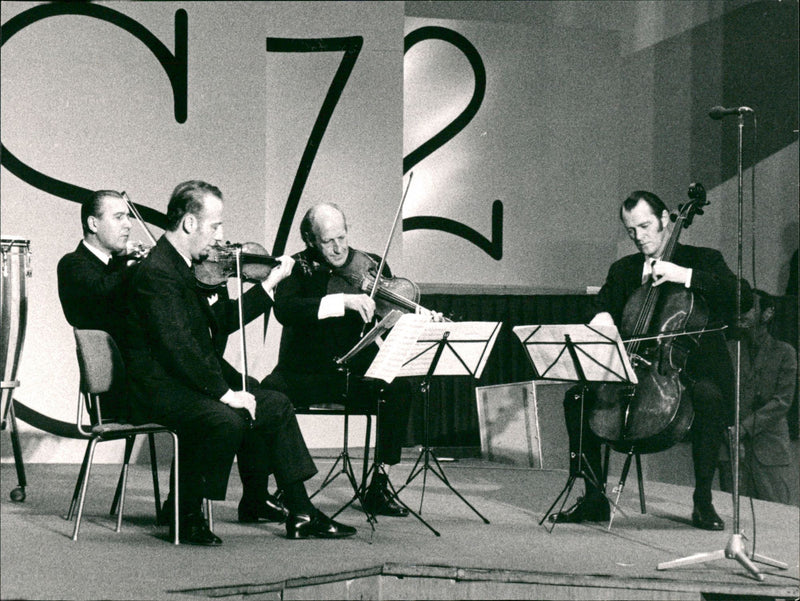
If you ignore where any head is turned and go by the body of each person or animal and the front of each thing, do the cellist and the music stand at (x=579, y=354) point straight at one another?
yes

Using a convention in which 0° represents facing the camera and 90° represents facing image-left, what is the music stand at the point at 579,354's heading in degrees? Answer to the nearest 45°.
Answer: approximately 225°

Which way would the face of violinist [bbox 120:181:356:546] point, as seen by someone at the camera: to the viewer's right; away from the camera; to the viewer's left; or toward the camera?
to the viewer's right

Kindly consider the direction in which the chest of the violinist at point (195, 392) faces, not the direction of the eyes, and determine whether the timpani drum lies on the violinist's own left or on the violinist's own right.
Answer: on the violinist's own left

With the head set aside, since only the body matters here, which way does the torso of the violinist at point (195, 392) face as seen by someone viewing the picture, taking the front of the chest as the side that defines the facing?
to the viewer's right

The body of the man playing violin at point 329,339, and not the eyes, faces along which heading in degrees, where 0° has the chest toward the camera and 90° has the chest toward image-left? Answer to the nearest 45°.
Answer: approximately 315°

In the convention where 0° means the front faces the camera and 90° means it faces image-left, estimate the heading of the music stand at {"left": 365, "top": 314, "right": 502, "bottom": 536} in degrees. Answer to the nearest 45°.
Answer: approximately 135°

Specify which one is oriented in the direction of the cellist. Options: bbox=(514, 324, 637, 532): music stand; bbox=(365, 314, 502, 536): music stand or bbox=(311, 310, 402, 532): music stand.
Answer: bbox=(514, 324, 637, 532): music stand

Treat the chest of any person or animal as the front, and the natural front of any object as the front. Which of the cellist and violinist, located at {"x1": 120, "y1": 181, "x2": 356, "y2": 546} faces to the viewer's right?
the violinist

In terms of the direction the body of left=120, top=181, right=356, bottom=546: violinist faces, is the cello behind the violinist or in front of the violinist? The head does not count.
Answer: in front

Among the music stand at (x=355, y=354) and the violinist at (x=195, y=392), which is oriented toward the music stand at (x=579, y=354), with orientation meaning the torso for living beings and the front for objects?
the violinist

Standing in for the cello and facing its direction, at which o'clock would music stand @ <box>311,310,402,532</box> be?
The music stand is roughly at 1 o'clock from the cello.

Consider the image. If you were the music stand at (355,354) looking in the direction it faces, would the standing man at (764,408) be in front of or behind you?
behind

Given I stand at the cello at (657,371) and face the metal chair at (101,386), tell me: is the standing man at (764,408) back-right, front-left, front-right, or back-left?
back-right

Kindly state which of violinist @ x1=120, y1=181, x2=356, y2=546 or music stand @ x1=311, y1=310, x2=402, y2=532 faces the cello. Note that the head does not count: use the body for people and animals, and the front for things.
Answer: the violinist

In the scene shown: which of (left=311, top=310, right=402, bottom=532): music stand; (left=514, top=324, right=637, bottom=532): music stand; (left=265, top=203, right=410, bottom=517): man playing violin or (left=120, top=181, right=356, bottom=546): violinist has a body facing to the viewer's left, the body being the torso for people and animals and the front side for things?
(left=311, top=310, right=402, bottom=532): music stand

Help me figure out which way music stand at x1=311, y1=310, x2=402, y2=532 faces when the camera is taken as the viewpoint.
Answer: facing to the left of the viewer
